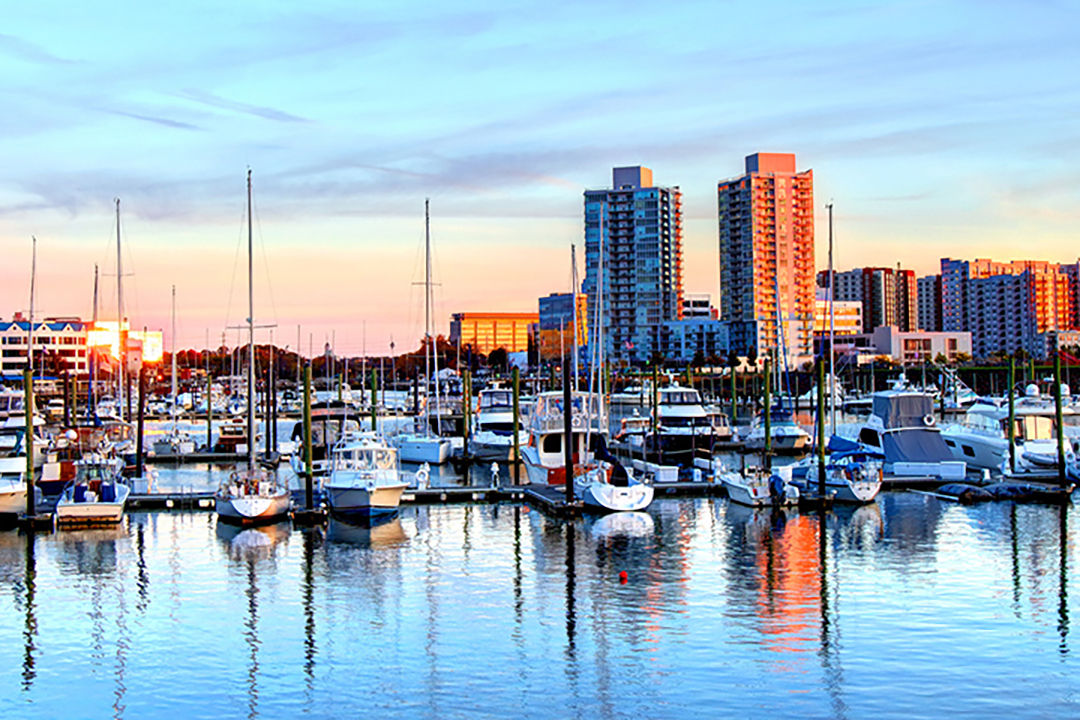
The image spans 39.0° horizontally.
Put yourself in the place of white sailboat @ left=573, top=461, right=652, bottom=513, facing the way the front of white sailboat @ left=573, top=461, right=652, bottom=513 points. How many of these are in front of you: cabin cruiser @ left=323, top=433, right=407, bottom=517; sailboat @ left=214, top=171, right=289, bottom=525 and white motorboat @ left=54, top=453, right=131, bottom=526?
0

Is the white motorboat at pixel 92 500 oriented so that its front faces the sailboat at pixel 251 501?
no

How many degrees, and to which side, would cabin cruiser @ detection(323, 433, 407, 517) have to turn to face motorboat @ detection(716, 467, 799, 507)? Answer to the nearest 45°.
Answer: approximately 90° to its left

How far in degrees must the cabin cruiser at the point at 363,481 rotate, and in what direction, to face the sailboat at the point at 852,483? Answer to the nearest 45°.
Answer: approximately 90° to its left

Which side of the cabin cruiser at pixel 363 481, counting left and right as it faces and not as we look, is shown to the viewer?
front

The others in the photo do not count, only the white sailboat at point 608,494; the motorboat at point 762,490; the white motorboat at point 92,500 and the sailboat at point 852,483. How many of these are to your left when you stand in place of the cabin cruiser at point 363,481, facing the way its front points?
3

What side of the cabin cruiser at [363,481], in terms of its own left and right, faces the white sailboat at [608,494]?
left
